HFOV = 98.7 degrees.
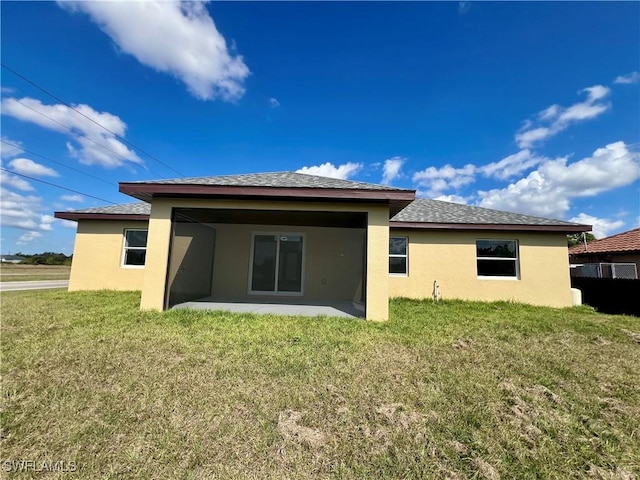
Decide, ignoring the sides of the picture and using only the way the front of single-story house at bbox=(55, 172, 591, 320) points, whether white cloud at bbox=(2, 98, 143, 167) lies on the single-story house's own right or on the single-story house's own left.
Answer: on the single-story house's own left

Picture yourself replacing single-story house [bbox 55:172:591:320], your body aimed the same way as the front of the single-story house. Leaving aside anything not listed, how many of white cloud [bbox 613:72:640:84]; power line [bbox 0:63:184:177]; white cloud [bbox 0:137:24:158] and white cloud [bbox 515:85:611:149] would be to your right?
2

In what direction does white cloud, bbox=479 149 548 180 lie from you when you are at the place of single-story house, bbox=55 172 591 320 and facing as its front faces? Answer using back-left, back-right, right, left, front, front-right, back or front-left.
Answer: front-right

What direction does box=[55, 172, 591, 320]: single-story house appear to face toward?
away from the camera

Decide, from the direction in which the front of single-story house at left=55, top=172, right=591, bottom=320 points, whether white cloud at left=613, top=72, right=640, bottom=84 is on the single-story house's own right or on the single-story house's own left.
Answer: on the single-story house's own right

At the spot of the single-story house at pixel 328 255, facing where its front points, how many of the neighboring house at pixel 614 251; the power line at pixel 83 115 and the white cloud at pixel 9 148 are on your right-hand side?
1

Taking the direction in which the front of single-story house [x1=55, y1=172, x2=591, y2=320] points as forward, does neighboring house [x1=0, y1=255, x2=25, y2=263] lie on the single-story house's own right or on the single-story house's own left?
on the single-story house's own left

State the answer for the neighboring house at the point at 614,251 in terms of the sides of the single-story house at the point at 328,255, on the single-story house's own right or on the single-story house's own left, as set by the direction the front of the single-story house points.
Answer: on the single-story house's own right

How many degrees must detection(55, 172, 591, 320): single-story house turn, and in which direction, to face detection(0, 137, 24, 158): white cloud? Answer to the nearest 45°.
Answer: approximately 90° to its left
